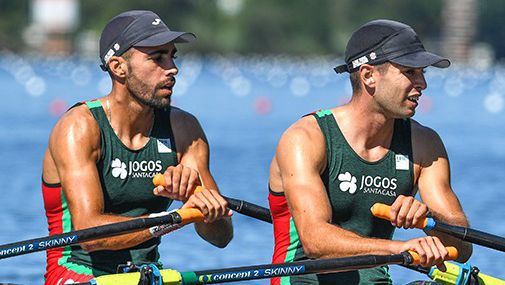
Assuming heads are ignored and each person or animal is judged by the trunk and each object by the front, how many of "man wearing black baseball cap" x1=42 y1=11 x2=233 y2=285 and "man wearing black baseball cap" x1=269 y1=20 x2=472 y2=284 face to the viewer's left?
0

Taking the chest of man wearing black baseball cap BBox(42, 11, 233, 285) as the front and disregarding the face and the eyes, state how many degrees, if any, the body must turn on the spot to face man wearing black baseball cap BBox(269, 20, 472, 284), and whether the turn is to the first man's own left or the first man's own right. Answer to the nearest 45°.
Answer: approximately 45° to the first man's own left

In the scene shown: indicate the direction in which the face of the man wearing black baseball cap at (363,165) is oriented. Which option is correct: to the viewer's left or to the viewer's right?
to the viewer's right

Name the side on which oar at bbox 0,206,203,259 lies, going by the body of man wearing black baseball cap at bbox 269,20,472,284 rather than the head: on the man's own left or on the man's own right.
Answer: on the man's own right

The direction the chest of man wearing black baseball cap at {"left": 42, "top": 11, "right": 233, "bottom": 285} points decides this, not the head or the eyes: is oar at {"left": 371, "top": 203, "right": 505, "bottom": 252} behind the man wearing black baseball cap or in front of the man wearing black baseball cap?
in front

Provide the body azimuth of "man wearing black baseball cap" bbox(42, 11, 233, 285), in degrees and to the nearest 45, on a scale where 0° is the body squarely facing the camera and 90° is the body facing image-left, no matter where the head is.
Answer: approximately 315°
